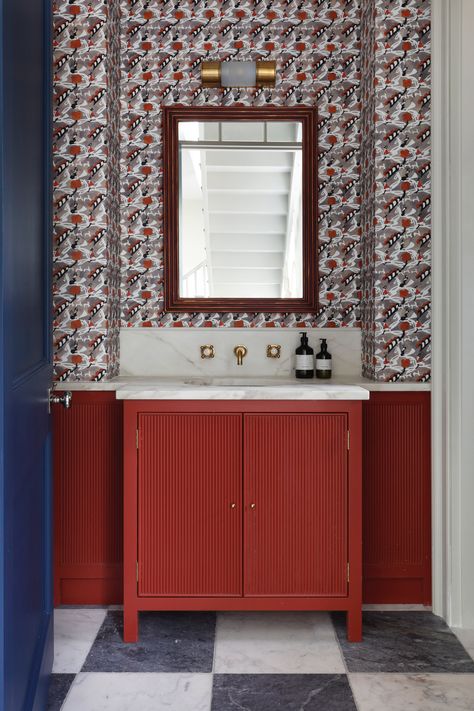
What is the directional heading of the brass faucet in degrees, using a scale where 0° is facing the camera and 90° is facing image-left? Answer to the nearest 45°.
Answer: approximately 0°

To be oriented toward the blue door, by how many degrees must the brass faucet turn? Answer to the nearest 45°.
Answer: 0° — it already faces it

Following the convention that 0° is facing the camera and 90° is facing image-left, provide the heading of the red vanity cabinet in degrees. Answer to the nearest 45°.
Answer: approximately 0°
